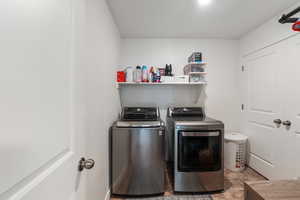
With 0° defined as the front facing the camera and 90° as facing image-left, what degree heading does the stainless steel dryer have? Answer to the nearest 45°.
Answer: approximately 0°

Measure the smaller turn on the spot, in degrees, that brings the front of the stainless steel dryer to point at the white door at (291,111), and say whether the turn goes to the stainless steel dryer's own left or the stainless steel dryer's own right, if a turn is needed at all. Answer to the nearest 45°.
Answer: approximately 90° to the stainless steel dryer's own left

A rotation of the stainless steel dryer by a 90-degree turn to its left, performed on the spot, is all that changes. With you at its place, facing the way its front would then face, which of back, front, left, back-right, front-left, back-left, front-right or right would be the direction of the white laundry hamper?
front-left

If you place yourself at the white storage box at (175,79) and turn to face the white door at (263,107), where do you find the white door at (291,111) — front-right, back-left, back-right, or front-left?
front-right

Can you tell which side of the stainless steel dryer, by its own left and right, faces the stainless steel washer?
right

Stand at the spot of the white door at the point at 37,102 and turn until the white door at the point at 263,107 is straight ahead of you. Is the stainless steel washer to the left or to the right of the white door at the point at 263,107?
left

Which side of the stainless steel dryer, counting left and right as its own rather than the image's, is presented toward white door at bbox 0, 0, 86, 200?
front

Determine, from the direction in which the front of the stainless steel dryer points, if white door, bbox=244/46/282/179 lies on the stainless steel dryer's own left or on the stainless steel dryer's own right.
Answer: on the stainless steel dryer's own left
